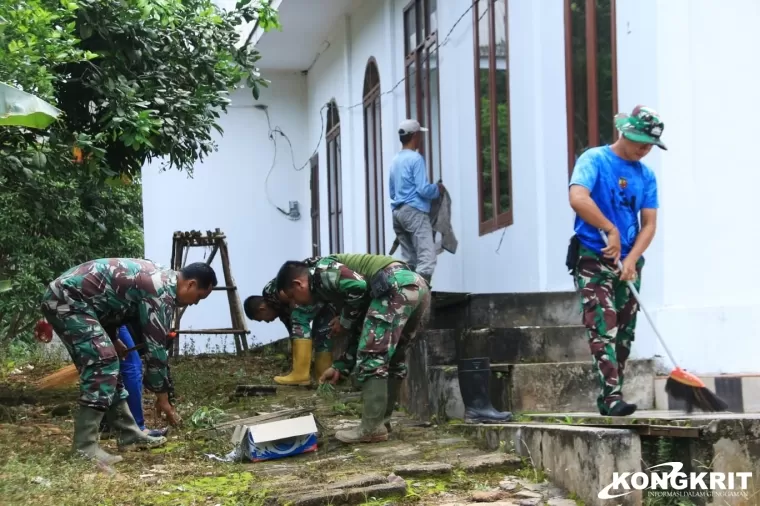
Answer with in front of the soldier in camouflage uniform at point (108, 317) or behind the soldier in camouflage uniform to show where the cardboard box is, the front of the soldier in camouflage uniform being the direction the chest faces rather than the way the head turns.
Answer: in front

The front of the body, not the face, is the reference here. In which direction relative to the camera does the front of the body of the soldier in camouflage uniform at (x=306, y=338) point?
to the viewer's left

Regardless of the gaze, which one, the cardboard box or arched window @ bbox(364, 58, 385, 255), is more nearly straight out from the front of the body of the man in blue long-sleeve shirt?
the arched window

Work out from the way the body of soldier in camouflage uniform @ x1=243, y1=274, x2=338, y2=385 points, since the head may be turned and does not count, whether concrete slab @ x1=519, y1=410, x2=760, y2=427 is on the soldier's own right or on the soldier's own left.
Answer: on the soldier's own left

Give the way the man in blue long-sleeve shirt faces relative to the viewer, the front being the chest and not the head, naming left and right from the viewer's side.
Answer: facing away from the viewer and to the right of the viewer

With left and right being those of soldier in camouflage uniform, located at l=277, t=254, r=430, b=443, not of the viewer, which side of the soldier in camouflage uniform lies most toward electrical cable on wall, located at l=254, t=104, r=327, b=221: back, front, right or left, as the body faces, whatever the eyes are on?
right

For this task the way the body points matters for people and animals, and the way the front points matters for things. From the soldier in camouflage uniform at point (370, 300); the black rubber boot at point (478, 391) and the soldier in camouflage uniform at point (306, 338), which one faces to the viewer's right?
the black rubber boot

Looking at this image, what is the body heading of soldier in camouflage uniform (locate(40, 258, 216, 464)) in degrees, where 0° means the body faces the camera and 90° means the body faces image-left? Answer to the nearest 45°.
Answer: approximately 270°

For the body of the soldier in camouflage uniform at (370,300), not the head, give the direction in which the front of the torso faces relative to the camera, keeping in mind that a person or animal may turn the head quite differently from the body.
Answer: to the viewer's left

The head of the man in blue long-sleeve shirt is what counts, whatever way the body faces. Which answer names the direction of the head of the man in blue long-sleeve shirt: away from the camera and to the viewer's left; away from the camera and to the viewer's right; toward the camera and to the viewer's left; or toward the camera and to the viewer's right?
away from the camera and to the viewer's right

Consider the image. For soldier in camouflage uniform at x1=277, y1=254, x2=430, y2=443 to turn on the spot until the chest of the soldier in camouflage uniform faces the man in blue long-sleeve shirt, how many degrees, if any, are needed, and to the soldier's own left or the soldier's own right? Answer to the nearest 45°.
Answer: approximately 90° to the soldier's own right

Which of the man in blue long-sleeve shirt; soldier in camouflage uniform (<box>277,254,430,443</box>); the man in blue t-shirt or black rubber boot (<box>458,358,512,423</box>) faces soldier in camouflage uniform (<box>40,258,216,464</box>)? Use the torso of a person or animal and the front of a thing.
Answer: soldier in camouflage uniform (<box>277,254,430,443</box>)
